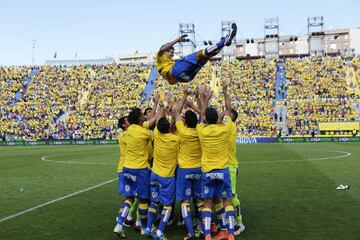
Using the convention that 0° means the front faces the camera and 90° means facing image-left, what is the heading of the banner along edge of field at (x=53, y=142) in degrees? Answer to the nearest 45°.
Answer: approximately 0°

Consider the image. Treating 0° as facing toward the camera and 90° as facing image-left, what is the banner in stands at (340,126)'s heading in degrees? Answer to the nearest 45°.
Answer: approximately 0°

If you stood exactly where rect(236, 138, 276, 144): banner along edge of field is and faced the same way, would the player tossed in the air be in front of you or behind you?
in front

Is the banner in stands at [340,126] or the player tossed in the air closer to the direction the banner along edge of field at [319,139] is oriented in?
the player tossed in the air

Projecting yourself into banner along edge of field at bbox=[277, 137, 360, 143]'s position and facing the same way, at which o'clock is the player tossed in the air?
The player tossed in the air is roughly at 12 o'clock from the banner along edge of field.

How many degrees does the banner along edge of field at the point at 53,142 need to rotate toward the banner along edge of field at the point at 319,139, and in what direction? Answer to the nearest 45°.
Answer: approximately 45° to its left

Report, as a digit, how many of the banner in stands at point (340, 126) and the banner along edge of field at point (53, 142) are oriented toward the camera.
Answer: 2

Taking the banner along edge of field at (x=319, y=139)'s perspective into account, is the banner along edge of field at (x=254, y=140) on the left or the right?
on its right

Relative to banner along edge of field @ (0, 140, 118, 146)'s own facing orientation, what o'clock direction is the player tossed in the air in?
The player tossed in the air is roughly at 12 o'clock from the banner along edge of field.

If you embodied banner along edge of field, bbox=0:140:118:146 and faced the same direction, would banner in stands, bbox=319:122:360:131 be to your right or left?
on your left
